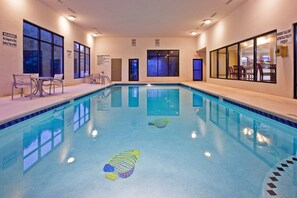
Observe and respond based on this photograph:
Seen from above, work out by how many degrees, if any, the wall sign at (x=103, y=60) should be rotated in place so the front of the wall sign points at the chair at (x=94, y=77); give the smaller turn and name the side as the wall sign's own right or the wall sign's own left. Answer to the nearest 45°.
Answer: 0° — it already faces it

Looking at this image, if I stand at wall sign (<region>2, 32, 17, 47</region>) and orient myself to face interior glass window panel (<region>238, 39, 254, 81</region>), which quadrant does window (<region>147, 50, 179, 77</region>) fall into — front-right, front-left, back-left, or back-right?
front-left

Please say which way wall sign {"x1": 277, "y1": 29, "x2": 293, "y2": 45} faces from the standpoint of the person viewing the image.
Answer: facing the viewer and to the left of the viewer

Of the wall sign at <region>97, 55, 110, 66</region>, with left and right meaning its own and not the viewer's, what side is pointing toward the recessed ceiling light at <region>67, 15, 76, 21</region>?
front

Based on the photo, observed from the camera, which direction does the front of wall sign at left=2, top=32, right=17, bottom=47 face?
facing the viewer and to the right of the viewer

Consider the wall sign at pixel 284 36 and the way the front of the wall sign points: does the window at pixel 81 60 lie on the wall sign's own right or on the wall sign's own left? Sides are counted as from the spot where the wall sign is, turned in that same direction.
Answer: on the wall sign's own right

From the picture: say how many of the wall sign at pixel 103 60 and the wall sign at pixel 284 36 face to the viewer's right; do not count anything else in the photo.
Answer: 0

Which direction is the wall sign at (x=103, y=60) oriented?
toward the camera

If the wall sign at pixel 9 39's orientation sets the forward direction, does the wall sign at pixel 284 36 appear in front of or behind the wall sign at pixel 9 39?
in front

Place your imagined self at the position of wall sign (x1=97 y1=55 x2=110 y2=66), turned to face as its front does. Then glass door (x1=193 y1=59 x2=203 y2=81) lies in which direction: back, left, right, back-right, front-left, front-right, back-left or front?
left

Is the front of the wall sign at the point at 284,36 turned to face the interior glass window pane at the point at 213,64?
no
